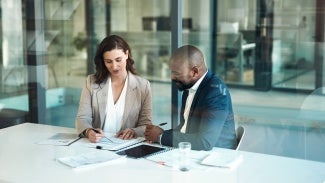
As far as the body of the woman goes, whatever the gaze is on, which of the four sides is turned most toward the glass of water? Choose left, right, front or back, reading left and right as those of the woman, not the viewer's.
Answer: front

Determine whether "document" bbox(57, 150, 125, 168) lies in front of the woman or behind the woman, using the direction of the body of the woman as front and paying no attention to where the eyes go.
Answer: in front

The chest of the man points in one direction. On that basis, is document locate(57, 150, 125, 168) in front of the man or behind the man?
in front

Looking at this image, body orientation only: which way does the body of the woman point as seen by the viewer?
toward the camera

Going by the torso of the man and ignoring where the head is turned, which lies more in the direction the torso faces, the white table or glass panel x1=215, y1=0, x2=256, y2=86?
the white table

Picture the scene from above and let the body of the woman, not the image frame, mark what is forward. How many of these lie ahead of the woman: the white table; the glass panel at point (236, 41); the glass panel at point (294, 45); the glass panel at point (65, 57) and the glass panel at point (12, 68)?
1

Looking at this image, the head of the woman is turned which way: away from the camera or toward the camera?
toward the camera

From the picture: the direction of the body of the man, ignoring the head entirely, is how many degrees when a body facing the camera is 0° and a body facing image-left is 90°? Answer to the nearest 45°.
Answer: approximately 45°

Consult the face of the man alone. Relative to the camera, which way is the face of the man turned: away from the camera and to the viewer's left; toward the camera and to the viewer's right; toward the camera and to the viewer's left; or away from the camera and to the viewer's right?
toward the camera and to the viewer's left

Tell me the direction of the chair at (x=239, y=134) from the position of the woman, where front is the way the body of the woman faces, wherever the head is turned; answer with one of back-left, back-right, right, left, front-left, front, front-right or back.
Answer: front-left

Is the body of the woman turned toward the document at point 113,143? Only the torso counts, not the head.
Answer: yes

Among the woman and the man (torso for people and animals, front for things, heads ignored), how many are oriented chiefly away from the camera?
0
